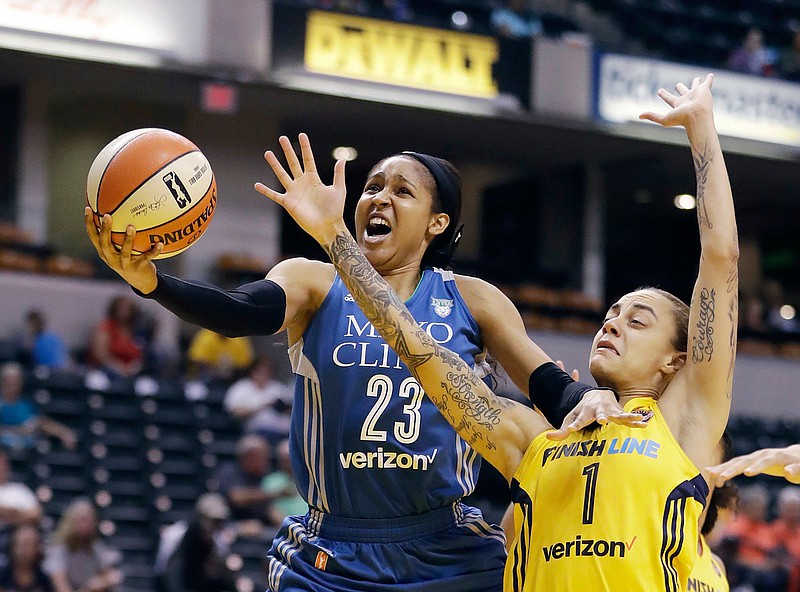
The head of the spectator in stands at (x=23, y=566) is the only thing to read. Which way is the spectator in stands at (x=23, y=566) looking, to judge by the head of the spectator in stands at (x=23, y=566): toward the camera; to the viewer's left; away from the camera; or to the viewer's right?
toward the camera

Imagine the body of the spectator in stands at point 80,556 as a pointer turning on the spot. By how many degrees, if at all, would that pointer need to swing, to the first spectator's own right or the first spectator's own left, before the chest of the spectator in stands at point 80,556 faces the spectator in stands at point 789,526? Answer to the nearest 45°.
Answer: approximately 90° to the first spectator's own left

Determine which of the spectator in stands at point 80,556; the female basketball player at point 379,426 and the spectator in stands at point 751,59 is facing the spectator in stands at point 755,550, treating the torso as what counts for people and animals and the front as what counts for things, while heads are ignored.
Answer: the spectator in stands at point 751,59

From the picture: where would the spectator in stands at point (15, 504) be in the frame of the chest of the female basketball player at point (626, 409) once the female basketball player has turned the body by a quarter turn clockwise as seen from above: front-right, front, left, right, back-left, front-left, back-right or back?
front-right

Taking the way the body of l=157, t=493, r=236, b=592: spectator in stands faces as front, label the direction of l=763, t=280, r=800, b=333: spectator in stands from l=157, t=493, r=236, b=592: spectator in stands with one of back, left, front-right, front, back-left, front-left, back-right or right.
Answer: left

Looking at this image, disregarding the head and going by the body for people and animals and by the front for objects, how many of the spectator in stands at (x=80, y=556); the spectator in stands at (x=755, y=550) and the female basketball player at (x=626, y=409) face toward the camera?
3

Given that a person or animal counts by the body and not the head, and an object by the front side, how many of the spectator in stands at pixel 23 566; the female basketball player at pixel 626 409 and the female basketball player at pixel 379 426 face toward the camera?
3

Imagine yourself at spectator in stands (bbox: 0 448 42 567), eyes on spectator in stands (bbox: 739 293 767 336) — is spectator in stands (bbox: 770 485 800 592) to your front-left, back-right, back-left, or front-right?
front-right

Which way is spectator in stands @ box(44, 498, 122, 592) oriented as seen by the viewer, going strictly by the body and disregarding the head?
toward the camera

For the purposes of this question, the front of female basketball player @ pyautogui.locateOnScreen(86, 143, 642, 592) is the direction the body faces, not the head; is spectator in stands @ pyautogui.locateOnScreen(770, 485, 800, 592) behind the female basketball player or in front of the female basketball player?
behind

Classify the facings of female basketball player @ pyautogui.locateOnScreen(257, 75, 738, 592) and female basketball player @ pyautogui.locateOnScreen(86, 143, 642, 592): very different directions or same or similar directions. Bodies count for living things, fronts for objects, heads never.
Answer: same or similar directions

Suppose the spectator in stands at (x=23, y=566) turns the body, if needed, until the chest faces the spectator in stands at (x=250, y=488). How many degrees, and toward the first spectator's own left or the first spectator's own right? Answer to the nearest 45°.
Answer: approximately 135° to the first spectator's own left

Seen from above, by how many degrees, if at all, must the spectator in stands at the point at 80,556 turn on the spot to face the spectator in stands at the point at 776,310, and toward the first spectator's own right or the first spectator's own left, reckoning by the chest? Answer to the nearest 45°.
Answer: approximately 135° to the first spectator's own left

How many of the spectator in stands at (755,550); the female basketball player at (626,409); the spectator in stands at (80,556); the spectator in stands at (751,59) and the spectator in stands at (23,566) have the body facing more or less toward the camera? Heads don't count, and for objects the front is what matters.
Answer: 5

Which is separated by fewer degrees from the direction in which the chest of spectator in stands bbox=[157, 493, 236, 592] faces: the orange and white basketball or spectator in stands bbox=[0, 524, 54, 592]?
the orange and white basketball

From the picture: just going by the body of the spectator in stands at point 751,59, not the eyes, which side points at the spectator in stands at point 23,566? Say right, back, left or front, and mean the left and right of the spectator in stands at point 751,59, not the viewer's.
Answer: front

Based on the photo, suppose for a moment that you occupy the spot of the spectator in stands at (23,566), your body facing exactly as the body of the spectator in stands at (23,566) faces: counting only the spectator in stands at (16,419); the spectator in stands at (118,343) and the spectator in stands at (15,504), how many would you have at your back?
3
